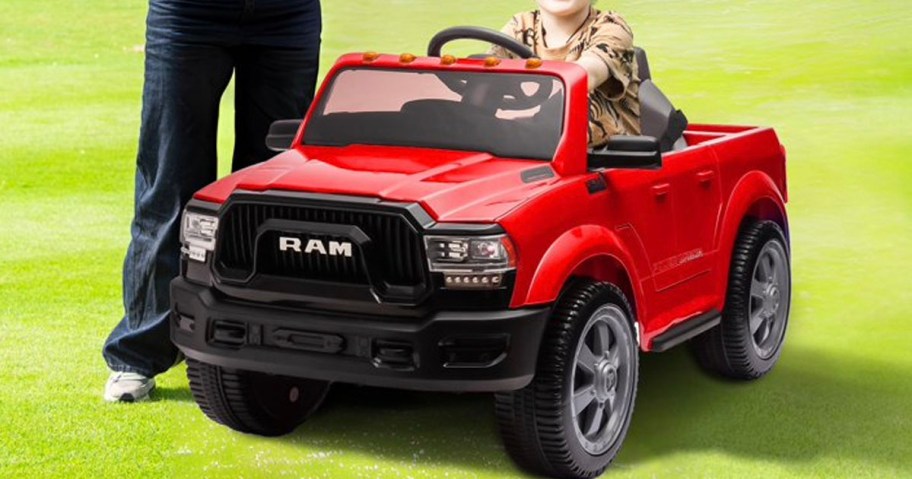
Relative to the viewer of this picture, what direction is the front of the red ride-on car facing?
facing the viewer and to the left of the viewer
